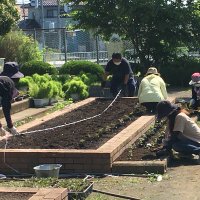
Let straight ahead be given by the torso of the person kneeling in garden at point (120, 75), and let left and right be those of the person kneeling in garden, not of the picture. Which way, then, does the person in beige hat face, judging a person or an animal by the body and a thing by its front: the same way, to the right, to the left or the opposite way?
the opposite way

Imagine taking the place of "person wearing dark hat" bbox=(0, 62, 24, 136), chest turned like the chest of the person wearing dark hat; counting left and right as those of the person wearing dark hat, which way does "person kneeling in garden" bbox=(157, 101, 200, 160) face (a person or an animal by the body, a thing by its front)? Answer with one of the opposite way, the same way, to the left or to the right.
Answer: the opposite way

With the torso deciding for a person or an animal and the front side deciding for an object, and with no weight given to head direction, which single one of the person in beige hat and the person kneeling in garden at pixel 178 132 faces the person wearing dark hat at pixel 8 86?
the person kneeling in garden

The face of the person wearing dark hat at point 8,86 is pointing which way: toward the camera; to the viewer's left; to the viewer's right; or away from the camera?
to the viewer's right

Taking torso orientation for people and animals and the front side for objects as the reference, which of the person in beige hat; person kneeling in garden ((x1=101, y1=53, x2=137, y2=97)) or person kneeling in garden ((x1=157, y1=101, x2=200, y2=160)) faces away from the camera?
the person in beige hat

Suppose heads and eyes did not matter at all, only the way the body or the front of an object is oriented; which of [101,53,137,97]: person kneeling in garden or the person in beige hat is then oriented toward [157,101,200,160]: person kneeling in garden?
[101,53,137,97]: person kneeling in garden

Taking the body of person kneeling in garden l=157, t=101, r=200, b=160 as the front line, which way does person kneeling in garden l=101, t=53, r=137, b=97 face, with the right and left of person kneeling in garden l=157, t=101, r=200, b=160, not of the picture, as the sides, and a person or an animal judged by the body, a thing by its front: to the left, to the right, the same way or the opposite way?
to the left

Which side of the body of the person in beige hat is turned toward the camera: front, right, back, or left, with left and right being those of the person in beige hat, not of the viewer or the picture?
back

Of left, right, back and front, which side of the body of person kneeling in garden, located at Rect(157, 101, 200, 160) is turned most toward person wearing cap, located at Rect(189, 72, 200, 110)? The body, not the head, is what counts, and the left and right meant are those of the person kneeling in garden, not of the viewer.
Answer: right

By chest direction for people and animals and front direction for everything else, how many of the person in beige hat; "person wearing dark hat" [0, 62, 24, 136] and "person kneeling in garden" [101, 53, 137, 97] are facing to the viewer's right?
1

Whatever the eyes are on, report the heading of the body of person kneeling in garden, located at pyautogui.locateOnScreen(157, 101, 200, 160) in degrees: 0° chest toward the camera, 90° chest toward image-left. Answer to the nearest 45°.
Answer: approximately 90°

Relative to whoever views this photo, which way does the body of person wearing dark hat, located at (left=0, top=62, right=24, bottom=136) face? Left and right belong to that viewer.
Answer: facing to the right of the viewer

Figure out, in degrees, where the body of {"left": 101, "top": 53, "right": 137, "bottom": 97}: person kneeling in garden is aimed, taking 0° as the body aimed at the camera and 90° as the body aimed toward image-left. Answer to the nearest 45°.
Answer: approximately 0°

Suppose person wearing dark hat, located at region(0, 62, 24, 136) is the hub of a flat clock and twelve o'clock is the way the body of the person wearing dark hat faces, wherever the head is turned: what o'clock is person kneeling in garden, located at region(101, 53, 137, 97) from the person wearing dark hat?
The person kneeling in garden is roughly at 10 o'clock from the person wearing dark hat.

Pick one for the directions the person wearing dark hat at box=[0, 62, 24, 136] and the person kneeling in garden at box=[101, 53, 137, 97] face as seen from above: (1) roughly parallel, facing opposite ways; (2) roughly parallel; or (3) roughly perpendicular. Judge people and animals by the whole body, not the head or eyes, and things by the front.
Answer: roughly perpendicular

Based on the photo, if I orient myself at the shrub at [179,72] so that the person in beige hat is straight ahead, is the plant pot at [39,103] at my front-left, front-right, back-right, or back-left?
front-right

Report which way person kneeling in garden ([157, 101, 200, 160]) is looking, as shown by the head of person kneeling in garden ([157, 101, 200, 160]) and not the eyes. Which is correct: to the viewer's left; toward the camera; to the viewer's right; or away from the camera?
to the viewer's left
